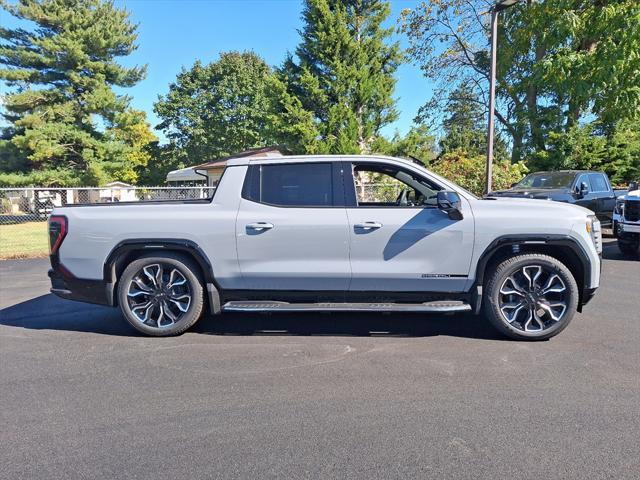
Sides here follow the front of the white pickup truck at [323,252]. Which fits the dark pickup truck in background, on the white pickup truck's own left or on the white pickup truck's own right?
on the white pickup truck's own left

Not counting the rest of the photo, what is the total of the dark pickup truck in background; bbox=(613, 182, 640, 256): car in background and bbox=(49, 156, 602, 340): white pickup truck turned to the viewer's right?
1

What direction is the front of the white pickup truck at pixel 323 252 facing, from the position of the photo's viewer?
facing to the right of the viewer

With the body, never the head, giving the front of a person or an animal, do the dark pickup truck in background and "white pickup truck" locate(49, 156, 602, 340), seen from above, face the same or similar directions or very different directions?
very different directions

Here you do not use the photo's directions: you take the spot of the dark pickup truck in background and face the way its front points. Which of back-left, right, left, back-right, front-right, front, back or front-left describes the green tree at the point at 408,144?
right

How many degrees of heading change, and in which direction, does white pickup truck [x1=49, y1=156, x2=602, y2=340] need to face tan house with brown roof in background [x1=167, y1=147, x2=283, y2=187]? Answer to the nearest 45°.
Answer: approximately 90° to its left

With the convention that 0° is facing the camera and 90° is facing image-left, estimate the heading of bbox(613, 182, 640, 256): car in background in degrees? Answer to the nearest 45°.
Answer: approximately 45°

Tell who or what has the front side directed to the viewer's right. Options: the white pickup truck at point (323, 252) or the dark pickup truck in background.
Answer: the white pickup truck

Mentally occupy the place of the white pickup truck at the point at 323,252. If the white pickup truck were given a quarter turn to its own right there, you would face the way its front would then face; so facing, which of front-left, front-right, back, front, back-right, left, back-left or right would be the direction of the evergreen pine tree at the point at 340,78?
back

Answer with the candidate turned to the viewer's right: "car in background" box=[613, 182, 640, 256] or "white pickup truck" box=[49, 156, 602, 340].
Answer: the white pickup truck

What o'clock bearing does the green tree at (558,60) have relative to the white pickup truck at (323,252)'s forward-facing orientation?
The green tree is roughly at 10 o'clock from the white pickup truck.

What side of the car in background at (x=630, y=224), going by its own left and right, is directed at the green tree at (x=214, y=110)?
right

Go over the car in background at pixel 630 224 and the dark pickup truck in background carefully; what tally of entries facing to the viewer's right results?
0
